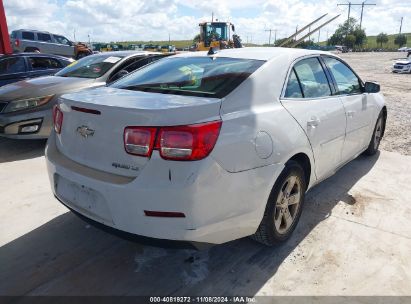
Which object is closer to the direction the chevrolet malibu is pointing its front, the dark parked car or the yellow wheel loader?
the yellow wheel loader

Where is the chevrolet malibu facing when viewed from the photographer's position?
facing away from the viewer and to the right of the viewer

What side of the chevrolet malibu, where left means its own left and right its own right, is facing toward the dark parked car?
left

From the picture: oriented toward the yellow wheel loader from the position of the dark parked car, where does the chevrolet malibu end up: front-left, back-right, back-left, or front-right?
back-right

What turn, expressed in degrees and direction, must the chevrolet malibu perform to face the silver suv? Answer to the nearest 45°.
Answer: approximately 90° to its left

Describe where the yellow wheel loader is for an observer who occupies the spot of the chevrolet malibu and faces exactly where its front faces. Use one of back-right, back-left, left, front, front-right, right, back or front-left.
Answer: front-left
